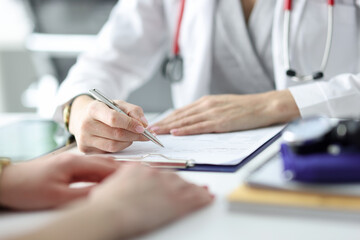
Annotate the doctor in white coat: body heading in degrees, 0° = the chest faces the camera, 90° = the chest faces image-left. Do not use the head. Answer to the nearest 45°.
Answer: approximately 0°

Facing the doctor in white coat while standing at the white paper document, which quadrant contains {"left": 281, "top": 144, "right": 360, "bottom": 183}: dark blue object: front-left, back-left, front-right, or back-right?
back-right

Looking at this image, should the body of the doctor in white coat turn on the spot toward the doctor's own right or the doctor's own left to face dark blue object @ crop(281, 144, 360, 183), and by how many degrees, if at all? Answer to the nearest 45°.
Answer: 0° — they already face it
